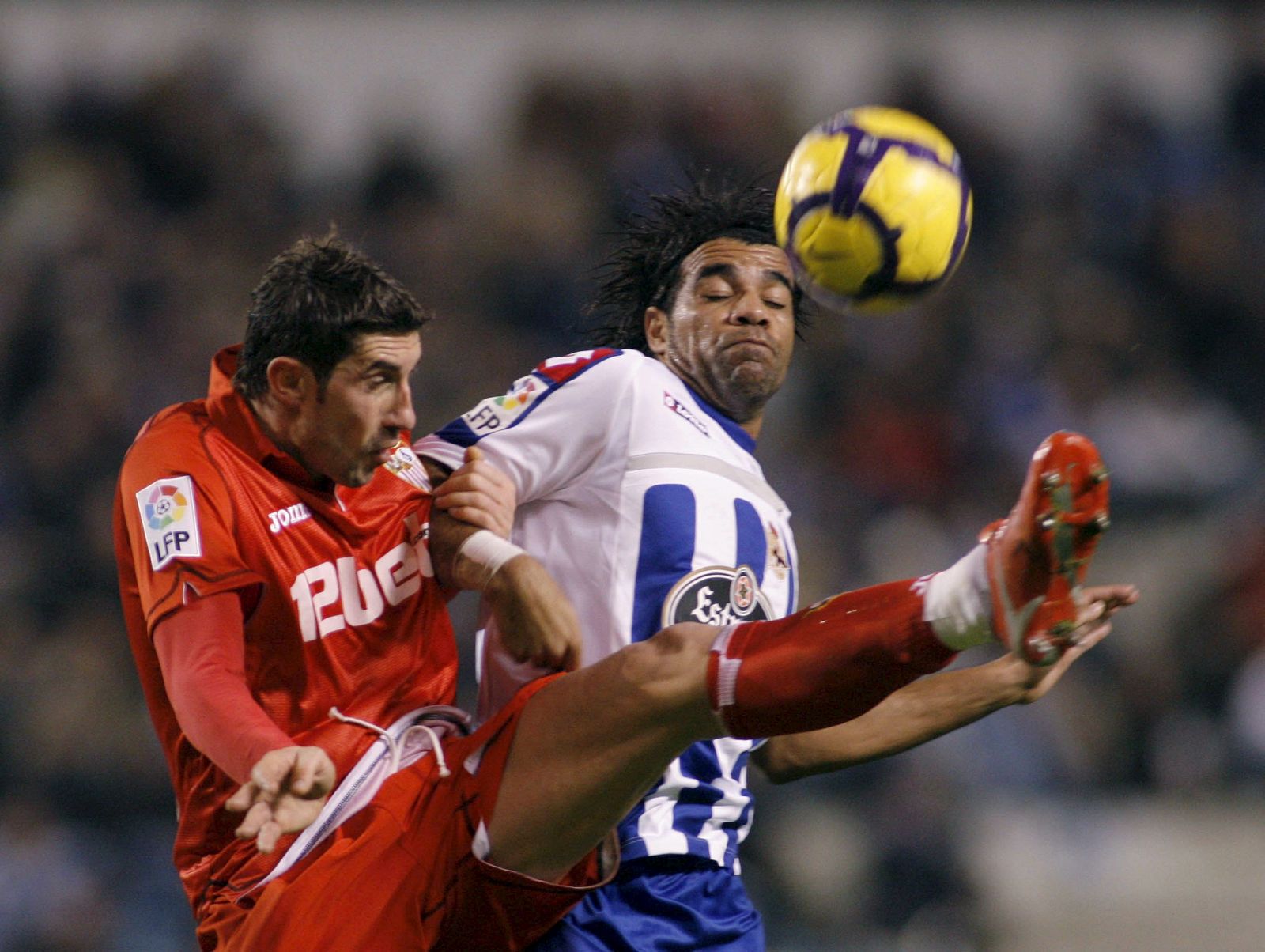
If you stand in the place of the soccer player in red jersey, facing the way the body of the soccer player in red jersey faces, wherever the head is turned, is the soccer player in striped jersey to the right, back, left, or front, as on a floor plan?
left

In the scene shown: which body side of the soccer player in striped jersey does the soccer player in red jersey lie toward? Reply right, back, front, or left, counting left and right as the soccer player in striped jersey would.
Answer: right

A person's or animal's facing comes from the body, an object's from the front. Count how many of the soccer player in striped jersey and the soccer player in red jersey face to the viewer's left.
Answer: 0

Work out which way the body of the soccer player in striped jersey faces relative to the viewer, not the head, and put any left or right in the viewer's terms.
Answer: facing the viewer and to the right of the viewer
